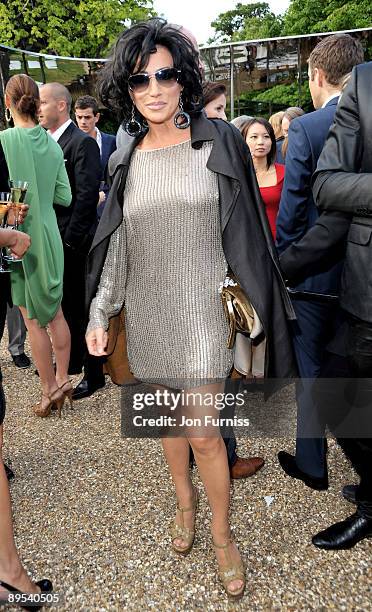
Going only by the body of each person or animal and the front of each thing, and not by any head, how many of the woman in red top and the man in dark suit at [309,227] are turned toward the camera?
1

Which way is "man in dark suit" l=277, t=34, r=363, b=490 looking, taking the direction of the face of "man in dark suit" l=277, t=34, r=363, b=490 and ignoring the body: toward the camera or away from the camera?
away from the camera

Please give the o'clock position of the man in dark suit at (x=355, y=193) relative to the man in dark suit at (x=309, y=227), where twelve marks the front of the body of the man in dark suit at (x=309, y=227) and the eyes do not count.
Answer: the man in dark suit at (x=355, y=193) is roughly at 7 o'clock from the man in dark suit at (x=309, y=227).

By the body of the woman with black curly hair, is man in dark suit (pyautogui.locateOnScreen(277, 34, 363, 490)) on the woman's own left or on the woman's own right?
on the woman's own left

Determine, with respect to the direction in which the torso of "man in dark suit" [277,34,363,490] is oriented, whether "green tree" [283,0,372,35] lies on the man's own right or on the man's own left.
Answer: on the man's own right

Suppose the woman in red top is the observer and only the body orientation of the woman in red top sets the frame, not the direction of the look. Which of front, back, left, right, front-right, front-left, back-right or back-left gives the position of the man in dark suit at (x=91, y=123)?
back-right

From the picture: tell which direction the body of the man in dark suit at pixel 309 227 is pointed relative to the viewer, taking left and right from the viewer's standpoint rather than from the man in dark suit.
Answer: facing away from the viewer and to the left of the viewer

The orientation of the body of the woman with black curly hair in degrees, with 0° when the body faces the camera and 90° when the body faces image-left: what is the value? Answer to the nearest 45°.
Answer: approximately 0°

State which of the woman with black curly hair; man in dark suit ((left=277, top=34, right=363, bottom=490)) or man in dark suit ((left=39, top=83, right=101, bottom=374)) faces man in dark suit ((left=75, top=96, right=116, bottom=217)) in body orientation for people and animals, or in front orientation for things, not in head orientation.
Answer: man in dark suit ((left=277, top=34, right=363, bottom=490))
